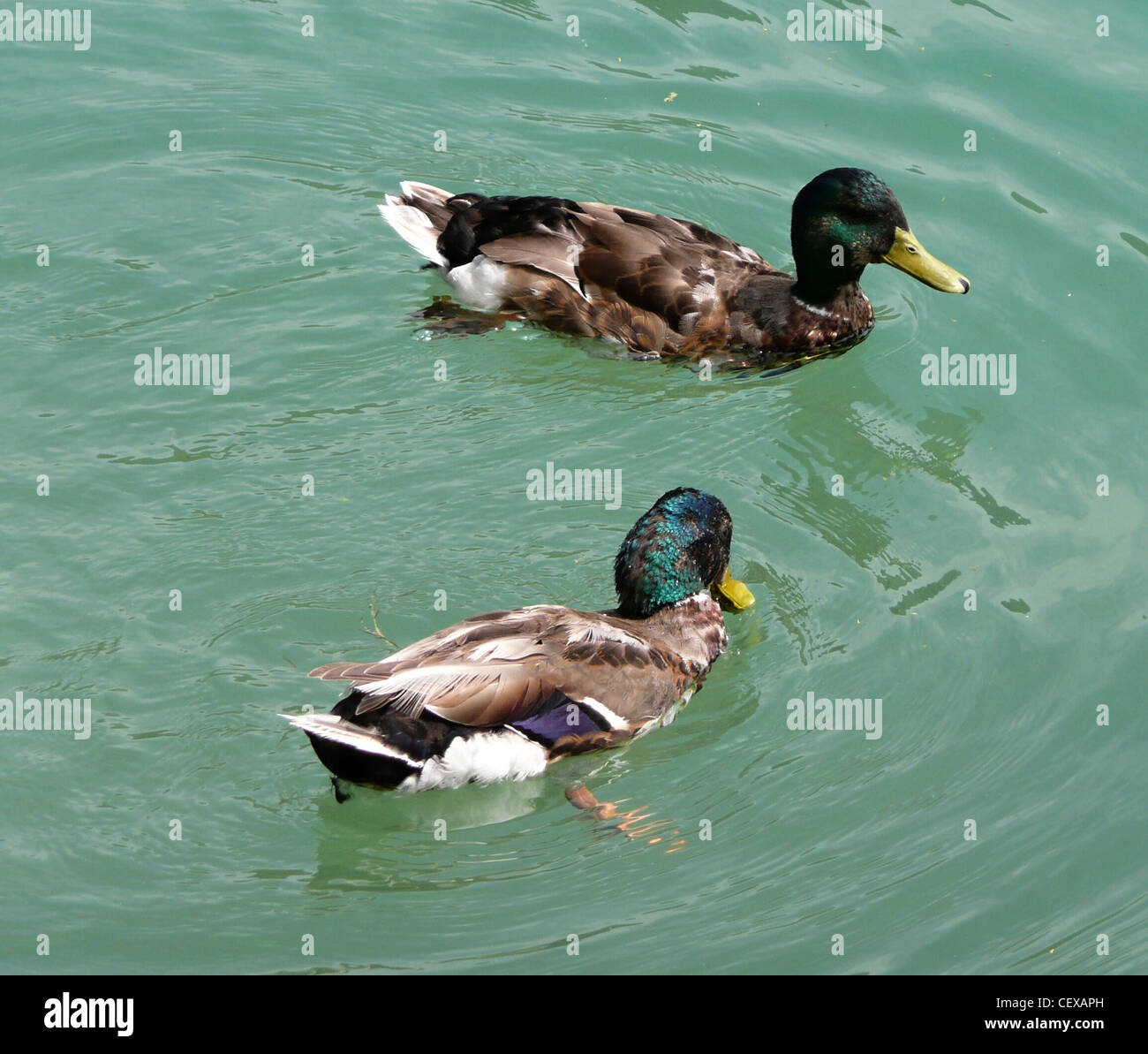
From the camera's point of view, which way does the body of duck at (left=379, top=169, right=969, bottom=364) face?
to the viewer's right

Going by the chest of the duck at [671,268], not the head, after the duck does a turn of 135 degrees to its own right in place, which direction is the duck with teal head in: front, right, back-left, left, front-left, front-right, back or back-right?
front-left

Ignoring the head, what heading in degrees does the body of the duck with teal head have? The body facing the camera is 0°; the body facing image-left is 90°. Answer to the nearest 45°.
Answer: approximately 225°
